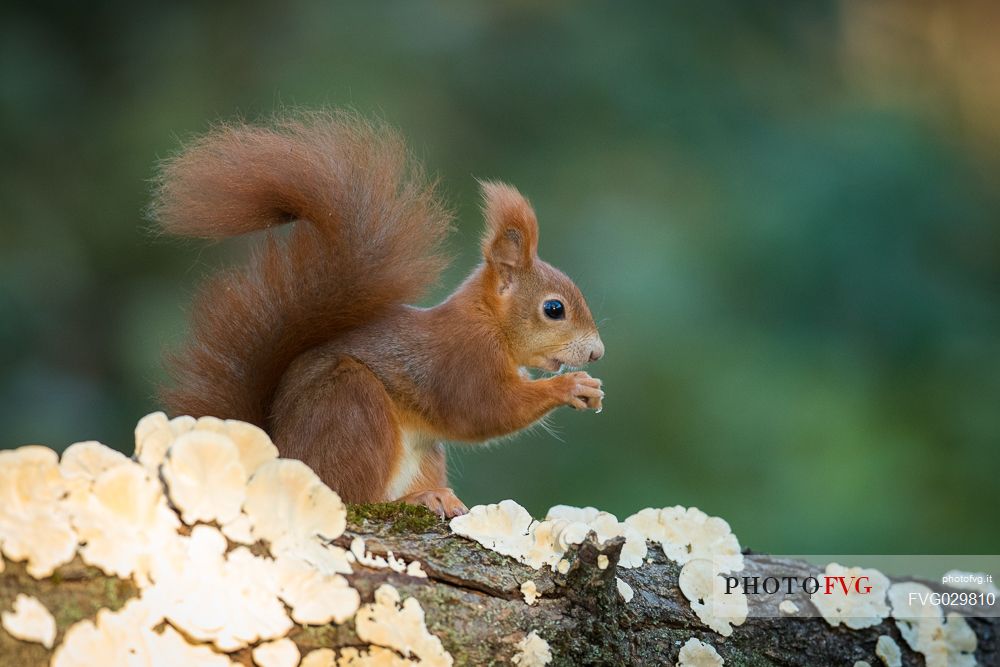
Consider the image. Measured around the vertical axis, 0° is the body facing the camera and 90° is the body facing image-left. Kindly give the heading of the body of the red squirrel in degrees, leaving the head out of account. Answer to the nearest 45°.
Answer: approximately 270°

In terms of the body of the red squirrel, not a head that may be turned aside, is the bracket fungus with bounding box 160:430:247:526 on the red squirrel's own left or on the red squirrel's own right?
on the red squirrel's own right
